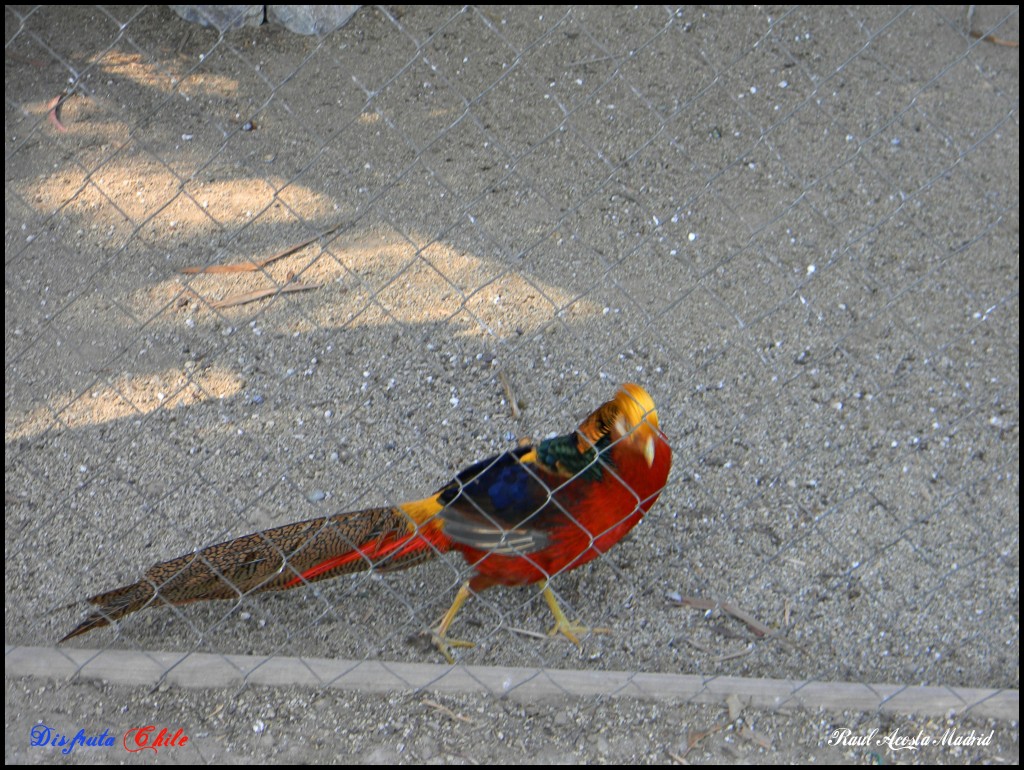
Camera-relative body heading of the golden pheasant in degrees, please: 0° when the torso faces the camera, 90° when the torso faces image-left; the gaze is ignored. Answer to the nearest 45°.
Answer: approximately 270°
